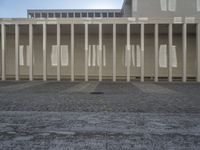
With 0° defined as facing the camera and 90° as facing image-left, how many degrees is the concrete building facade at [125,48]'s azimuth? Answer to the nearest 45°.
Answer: approximately 0°
